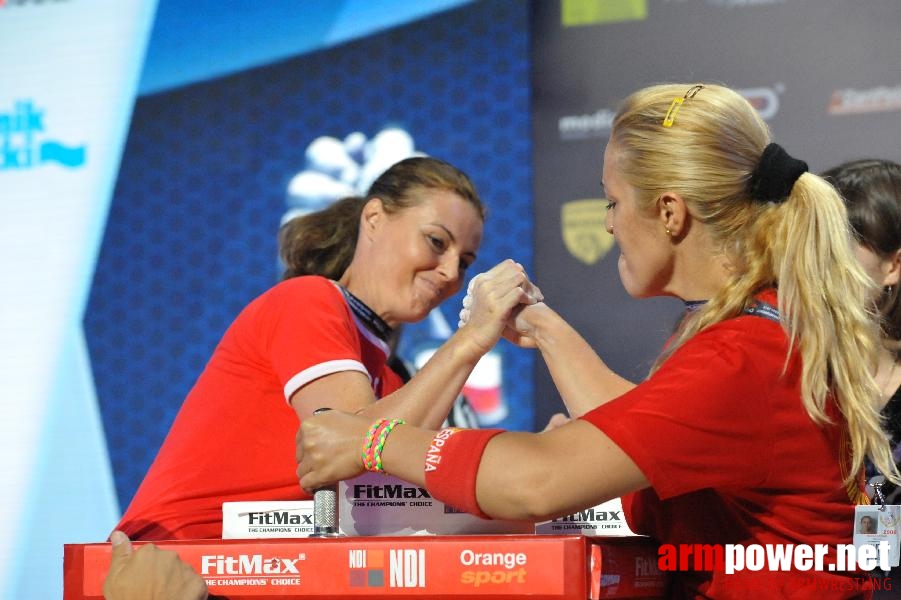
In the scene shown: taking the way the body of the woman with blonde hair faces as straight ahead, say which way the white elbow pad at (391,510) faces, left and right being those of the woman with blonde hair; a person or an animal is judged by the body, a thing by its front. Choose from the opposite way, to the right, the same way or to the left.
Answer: to the left

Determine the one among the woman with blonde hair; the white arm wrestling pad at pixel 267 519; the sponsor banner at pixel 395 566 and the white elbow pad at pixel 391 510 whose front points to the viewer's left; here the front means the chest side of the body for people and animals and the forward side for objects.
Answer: the woman with blonde hair

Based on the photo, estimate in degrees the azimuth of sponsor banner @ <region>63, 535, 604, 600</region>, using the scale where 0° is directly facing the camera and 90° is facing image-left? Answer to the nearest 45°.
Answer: approximately 0°

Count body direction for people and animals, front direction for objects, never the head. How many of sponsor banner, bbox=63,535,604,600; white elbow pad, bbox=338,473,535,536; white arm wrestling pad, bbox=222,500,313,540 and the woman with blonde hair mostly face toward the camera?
3

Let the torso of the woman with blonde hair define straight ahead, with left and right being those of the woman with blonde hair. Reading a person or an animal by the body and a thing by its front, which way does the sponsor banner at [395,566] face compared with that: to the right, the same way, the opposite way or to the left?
to the left

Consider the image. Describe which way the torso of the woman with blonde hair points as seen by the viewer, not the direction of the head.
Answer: to the viewer's left

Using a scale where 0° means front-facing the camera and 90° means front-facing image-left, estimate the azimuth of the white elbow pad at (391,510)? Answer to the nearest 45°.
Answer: approximately 0°
